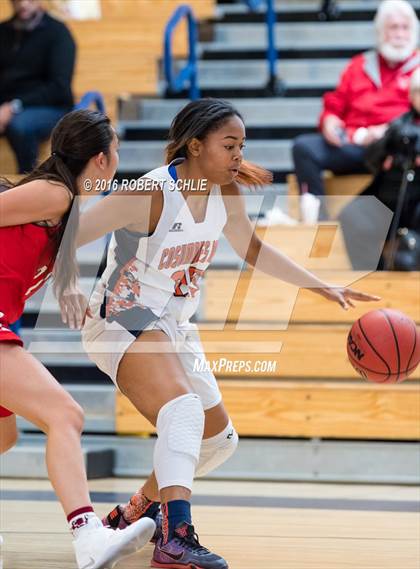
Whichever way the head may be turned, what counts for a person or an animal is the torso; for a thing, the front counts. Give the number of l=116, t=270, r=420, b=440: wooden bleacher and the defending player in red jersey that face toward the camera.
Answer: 1

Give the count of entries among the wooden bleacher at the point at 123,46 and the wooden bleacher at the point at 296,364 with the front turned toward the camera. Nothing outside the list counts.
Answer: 2

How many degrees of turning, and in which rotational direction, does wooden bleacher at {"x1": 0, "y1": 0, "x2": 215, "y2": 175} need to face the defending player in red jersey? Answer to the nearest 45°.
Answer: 0° — it already faces them

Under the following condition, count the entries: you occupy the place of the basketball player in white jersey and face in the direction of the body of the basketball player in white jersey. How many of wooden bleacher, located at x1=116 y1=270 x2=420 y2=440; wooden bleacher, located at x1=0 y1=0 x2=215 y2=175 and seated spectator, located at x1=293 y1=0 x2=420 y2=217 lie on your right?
0

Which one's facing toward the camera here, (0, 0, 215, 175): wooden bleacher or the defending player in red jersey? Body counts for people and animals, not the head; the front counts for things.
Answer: the wooden bleacher

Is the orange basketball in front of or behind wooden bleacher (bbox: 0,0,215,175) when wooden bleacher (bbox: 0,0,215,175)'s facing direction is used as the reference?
in front

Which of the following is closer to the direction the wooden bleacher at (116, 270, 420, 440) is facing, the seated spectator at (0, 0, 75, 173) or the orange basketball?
the orange basketball

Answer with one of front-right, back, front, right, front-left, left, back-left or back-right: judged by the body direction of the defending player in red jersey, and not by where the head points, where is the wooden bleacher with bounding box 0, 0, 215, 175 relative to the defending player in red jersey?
left

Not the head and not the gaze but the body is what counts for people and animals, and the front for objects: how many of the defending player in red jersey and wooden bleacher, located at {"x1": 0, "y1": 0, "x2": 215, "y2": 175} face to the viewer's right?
1

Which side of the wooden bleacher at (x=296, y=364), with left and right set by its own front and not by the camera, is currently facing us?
front

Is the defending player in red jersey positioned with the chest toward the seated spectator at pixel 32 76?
no

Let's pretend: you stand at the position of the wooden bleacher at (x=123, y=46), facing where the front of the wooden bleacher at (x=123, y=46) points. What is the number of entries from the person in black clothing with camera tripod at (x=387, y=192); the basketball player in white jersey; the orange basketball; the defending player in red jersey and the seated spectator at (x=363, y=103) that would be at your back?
0
